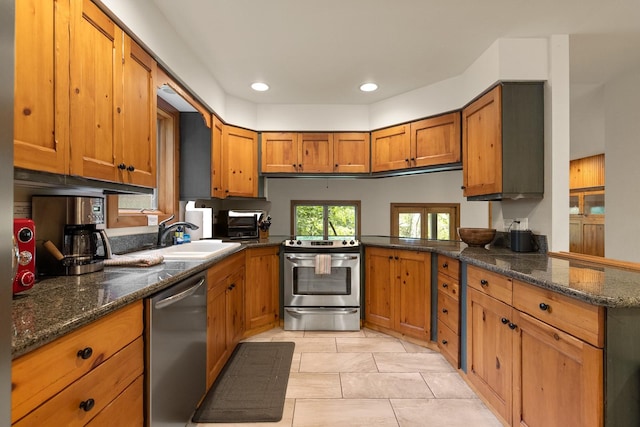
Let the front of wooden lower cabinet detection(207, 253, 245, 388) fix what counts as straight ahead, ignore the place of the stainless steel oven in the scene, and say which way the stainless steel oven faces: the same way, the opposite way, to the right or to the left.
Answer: to the right

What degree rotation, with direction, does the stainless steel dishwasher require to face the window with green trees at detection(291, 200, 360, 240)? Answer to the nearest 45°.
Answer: approximately 90° to its left

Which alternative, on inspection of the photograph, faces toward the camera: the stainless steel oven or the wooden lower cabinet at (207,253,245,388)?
the stainless steel oven

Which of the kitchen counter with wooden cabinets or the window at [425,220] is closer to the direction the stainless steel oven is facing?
the kitchen counter with wooden cabinets

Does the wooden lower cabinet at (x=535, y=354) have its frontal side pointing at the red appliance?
yes

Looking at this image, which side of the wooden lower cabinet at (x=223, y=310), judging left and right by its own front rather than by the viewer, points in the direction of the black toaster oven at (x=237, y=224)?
left

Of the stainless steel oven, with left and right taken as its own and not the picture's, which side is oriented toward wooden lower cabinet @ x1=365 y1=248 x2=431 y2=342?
left

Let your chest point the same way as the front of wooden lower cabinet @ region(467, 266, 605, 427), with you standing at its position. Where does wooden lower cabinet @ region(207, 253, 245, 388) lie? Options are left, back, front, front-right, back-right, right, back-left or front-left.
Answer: front-right

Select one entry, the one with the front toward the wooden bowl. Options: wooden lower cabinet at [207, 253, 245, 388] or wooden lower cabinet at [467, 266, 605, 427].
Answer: wooden lower cabinet at [207, 253, 245, 388]

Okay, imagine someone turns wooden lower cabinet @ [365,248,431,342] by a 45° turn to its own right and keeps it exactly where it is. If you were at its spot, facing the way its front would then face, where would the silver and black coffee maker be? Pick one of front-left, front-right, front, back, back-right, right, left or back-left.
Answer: front-left

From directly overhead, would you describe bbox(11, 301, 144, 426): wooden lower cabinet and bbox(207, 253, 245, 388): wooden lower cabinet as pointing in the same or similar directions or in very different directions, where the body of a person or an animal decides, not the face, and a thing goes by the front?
same or similar directions

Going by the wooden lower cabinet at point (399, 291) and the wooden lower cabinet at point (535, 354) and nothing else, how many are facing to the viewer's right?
0

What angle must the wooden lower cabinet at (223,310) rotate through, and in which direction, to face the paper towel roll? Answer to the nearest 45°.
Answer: approximately 90° to its left

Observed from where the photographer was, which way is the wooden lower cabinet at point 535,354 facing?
facing the viewer and to the left of the viewer

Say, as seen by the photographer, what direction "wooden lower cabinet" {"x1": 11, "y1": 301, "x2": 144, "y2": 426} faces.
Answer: facing the viewer and to the right of the viewer

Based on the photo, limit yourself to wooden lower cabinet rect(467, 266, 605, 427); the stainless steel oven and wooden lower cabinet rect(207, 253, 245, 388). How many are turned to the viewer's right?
1

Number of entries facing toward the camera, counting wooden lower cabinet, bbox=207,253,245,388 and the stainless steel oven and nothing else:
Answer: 1

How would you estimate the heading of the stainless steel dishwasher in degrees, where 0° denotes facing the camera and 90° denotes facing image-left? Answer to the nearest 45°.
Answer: approximately 315°

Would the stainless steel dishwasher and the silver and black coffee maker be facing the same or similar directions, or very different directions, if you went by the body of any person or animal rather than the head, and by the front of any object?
same or similar directions

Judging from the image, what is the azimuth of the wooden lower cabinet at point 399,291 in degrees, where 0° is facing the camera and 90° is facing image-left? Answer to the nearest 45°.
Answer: approximately 45°

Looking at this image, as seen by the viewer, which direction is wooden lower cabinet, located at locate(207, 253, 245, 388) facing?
to the viewer's right
